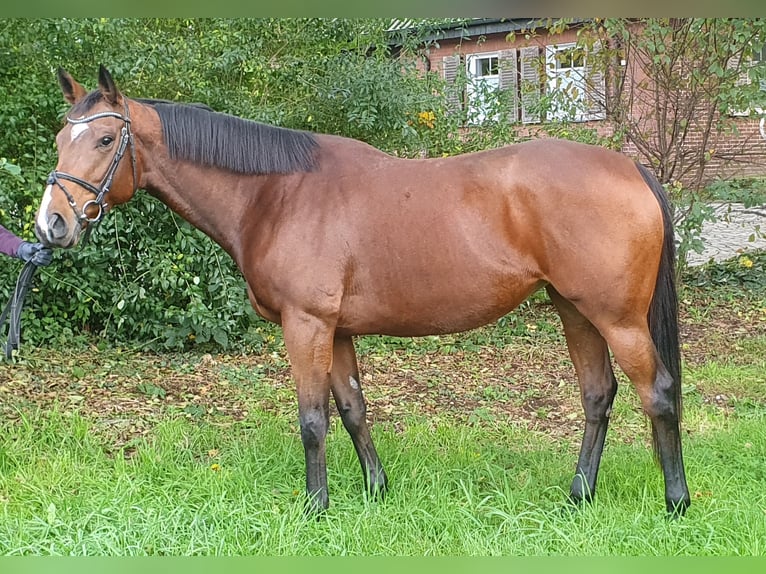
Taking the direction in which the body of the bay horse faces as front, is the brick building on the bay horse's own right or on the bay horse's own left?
on the bay horse's own right

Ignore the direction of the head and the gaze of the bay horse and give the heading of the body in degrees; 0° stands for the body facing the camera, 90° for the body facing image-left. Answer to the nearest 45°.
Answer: approximately 90°

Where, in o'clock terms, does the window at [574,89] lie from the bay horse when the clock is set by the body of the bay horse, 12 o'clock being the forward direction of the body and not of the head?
The window is roughly at 4 o'clock from the bay horse.

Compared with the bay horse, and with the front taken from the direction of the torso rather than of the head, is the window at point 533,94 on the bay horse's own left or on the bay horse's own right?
on the bay horse's own right

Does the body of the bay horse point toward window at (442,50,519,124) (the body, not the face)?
no
